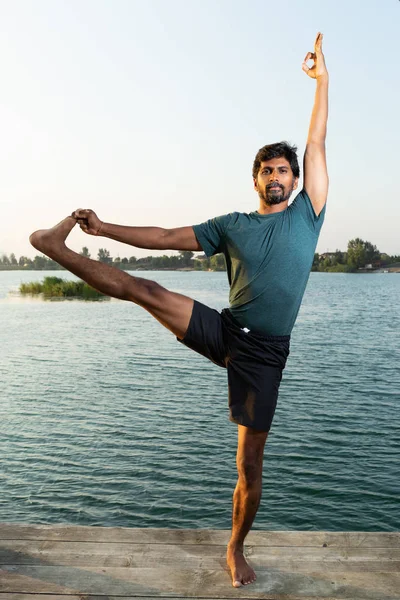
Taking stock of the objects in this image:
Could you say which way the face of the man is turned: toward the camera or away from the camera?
toward the camera

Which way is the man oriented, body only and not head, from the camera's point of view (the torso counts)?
toward the camera

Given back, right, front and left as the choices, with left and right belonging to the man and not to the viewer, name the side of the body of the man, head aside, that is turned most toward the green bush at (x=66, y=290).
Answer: back
